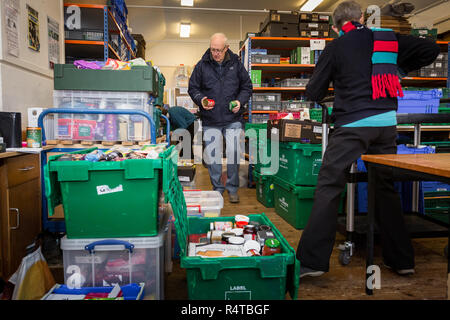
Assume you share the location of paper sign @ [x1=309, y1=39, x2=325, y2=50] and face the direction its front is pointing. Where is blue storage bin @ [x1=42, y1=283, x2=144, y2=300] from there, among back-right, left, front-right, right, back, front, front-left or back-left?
front

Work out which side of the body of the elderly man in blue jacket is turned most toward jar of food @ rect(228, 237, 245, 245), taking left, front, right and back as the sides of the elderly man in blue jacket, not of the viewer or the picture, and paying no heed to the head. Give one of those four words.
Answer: front

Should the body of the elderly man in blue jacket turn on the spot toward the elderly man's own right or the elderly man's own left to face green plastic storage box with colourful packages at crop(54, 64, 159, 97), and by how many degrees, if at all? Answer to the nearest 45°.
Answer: approximately 45° to the elderly man's own right

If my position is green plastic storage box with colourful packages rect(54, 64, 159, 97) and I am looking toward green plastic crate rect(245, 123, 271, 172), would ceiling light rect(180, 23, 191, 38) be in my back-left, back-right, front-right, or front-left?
front-left

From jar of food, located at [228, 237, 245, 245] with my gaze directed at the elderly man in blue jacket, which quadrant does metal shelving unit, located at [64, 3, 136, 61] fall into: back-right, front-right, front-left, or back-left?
front-left

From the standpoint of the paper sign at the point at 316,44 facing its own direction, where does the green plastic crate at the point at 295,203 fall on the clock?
The green plastic crate is roughly at 12 o'clock from the paper sign.

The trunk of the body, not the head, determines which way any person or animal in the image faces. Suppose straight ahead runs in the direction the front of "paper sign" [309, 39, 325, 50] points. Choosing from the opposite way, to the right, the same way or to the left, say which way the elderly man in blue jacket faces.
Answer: the same way

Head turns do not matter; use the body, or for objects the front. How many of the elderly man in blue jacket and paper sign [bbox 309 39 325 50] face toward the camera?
2

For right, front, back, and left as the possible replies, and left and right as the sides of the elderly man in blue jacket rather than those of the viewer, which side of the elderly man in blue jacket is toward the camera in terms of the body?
front

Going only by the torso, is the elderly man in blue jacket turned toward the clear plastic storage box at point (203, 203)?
yes

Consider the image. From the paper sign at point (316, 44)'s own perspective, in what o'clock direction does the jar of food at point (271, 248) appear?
The jar of food is roughly at 12 o'clock from the paper sign.

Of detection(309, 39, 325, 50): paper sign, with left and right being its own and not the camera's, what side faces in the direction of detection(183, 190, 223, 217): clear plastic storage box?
front

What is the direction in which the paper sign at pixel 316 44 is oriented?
toward the camera

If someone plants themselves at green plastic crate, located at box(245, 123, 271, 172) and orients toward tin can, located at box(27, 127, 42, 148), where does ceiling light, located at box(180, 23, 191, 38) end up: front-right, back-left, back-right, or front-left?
back-right

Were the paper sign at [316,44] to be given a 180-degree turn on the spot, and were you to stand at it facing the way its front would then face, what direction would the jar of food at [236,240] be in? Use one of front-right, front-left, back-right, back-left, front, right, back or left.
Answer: back

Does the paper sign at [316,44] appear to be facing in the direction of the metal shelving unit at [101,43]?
no

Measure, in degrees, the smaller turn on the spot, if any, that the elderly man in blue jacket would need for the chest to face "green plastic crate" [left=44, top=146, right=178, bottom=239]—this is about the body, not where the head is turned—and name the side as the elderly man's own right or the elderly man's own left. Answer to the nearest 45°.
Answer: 0° — they already face it

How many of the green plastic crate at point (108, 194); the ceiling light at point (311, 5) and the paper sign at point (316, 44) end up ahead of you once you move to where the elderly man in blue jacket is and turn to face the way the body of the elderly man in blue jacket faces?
1
